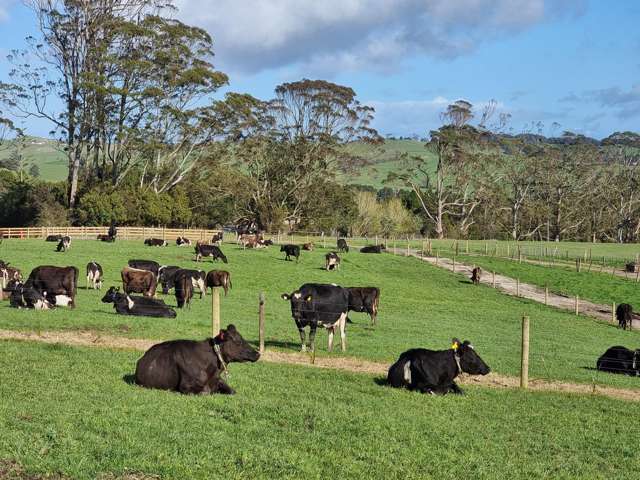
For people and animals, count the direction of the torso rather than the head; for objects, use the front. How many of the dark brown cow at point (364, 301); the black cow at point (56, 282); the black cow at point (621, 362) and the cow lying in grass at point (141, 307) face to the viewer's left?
3

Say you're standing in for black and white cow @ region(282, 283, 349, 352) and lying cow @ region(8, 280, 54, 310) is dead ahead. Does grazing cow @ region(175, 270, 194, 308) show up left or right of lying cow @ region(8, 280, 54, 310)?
right

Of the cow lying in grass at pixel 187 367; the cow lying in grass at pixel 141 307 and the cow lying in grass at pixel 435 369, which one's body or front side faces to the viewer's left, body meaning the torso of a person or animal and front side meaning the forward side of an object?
the cow lying in grass at pixel 141 307

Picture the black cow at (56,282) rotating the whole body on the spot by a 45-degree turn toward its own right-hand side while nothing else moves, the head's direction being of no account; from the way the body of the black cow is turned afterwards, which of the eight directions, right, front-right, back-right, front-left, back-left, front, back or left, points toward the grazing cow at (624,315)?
back-right

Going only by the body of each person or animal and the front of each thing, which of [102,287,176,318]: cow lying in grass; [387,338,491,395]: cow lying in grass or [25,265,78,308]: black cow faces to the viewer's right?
[387,338,491,395]: cow lying in grass

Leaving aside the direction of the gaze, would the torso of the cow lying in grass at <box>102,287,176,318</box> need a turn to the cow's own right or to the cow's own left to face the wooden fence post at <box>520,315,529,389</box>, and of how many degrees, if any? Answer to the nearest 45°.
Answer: approximately 135° to the cow's own left

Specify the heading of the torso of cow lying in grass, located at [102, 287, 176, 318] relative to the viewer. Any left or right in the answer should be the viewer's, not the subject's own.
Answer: facing to the left of the viewer

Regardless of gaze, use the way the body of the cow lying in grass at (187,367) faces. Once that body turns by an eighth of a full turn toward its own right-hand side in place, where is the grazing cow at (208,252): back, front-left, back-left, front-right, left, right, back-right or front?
back-left

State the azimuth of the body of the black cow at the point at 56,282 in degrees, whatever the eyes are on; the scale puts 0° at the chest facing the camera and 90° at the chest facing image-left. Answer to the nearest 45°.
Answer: approximately 90°

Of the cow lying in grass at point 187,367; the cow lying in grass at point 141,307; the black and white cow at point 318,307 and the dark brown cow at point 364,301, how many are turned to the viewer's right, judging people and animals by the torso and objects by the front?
1

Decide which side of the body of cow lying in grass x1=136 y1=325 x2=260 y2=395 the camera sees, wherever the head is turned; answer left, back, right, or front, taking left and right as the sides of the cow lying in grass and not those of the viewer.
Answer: right

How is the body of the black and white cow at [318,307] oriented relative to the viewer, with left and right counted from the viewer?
facing the viewer and to the left of the viewer

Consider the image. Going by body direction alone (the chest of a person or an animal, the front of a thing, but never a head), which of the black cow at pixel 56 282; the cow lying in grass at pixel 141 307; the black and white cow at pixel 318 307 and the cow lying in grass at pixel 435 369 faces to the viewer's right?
the cow lying in grass at pixel 435 369

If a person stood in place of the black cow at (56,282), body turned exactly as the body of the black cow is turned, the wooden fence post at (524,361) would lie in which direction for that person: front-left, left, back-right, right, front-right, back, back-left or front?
back-left
